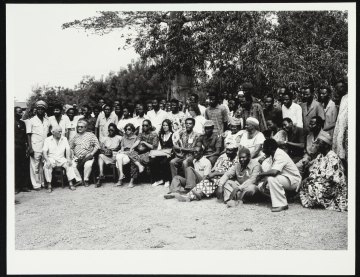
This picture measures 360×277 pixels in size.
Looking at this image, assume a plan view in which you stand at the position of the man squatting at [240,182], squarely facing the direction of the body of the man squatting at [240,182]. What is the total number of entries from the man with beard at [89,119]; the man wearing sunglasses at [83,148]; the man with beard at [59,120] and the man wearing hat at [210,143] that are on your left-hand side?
0

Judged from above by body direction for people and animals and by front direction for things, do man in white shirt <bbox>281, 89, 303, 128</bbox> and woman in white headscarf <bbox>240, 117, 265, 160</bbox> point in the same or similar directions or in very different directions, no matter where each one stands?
same or similar directions

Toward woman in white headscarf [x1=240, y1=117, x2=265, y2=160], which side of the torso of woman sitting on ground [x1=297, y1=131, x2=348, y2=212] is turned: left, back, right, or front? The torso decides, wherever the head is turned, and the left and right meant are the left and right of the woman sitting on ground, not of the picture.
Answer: right

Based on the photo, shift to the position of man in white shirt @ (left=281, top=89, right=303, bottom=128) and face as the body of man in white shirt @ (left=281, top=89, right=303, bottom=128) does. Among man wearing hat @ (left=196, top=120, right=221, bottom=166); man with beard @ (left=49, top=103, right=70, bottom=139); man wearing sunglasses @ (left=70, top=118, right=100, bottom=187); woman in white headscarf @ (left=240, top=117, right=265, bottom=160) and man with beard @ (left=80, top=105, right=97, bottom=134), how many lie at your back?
0

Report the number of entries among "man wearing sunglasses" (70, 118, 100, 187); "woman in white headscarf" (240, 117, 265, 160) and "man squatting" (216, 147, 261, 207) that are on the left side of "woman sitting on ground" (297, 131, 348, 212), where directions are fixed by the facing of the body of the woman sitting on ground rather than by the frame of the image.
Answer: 0

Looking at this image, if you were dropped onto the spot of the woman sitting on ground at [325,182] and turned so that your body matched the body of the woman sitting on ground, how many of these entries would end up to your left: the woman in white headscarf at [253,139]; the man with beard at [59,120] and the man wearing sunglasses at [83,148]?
0

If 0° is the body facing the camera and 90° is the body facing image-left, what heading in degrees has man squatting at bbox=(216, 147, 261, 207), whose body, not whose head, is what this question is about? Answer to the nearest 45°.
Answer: approximately 45°

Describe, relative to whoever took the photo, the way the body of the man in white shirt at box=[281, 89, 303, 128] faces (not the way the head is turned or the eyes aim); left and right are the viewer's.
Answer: facing the viewer and to the left of the viewer
